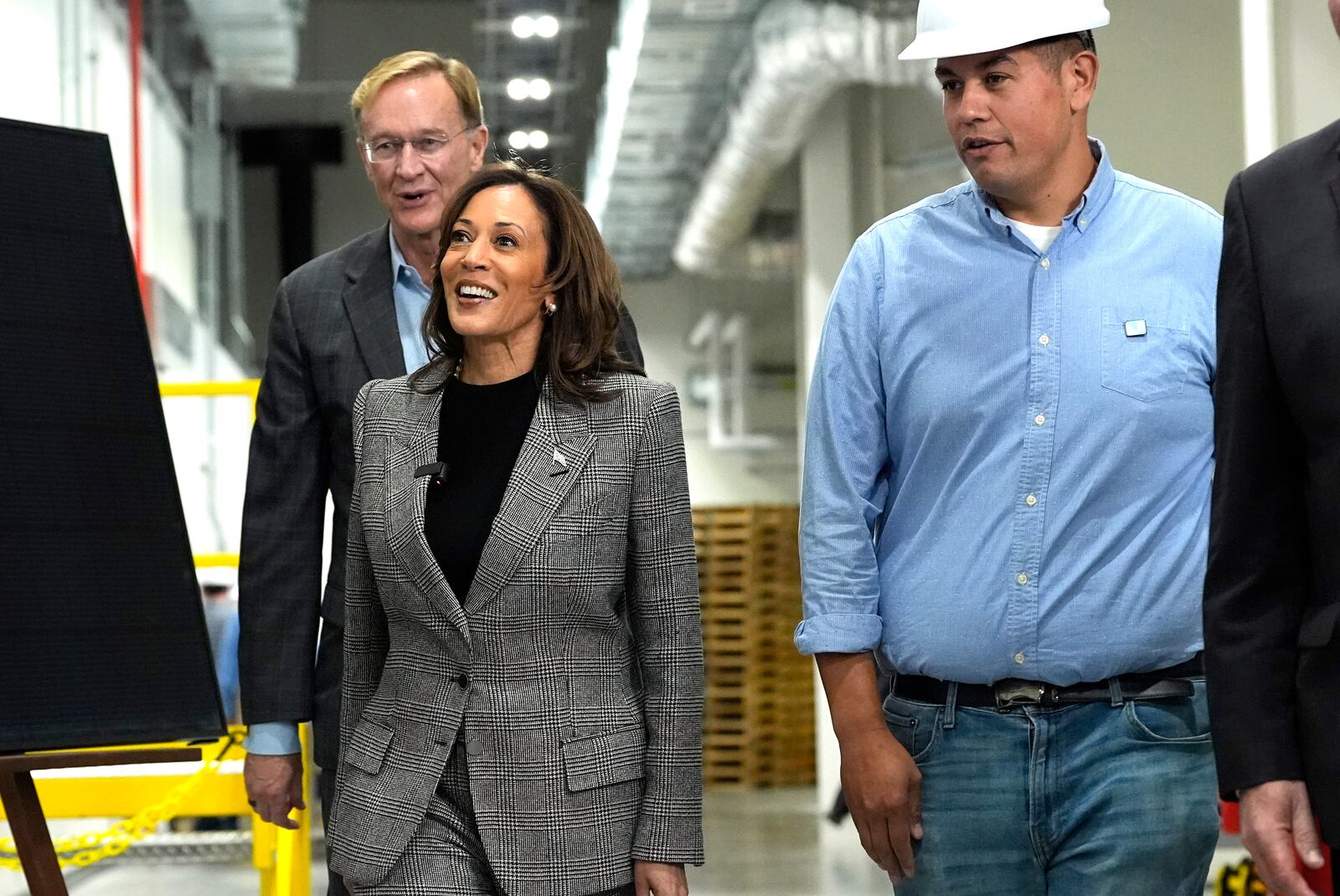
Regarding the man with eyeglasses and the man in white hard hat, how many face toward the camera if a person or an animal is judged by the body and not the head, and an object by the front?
2

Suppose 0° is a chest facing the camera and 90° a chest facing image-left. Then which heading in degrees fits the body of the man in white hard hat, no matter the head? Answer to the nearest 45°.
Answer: approximately 0°

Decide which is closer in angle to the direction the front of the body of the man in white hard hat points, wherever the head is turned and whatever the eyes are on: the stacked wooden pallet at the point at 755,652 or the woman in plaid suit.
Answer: the woman in plaid suit

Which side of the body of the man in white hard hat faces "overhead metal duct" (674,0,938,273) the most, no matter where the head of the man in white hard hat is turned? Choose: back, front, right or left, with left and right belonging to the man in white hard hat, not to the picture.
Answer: back

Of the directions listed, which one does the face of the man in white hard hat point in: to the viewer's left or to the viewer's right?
to the viewer's left

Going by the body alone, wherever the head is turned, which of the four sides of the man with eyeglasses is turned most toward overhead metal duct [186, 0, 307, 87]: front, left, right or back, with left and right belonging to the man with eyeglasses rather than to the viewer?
back

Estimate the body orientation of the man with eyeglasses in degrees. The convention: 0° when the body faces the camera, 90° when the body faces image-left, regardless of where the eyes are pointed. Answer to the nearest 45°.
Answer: approximately 0°

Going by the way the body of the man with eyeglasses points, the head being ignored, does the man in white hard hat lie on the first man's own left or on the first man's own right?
on the first man's own left
